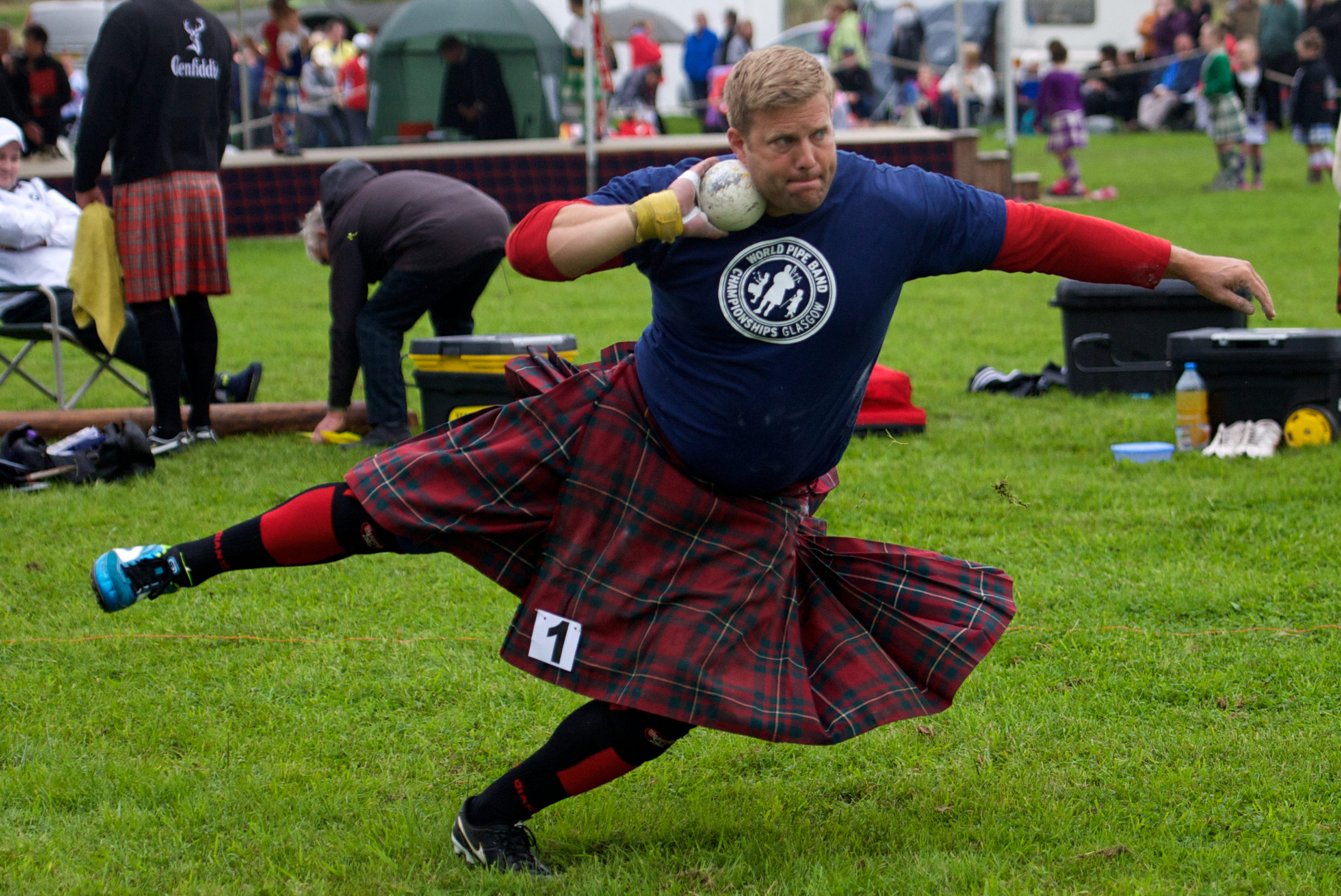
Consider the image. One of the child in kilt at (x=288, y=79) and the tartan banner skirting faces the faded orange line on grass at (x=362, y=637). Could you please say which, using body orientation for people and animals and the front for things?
the tartan banner skirting

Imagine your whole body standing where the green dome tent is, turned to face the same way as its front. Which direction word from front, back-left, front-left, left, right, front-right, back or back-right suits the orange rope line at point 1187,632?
front

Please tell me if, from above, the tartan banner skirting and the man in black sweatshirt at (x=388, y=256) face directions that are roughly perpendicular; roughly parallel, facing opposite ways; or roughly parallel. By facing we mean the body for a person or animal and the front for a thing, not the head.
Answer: roughly perpendicular

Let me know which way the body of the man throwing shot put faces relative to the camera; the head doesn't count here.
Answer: toward the camera

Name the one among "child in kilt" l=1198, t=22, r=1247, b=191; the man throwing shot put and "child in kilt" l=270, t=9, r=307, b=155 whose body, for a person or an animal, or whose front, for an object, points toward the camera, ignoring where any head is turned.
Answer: the man throwing shot put

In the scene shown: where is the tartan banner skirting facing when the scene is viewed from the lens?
facing the viewer

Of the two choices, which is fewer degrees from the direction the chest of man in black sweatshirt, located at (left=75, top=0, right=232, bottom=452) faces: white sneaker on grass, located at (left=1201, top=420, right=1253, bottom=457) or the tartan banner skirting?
the tartan banner skirting

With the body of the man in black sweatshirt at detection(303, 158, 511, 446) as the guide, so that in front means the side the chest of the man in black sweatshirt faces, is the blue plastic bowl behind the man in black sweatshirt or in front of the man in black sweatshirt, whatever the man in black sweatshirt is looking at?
behind

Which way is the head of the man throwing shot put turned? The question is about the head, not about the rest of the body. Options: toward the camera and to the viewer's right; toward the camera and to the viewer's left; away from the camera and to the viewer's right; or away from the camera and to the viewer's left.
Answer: toward the camera and to the viewer's right

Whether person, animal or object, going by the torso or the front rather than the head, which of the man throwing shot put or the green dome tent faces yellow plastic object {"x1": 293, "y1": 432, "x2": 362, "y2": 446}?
the green dome tent

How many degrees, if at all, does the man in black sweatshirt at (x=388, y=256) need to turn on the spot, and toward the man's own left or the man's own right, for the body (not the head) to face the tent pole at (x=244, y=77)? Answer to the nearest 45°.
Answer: approximately 90° to the man's own right
